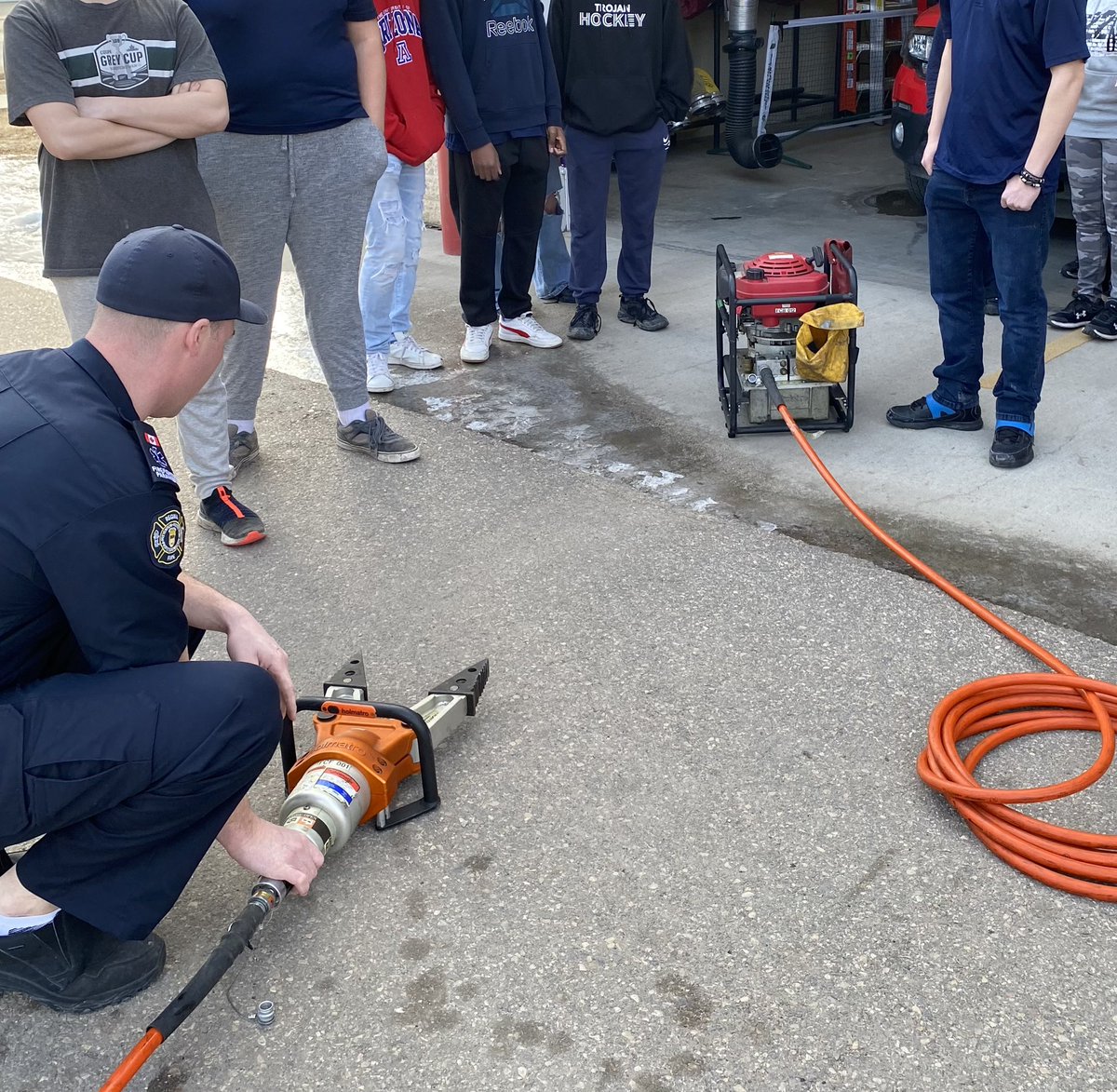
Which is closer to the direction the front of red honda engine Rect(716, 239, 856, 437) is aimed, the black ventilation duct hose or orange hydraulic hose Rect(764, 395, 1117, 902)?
the orange hydraulic hose

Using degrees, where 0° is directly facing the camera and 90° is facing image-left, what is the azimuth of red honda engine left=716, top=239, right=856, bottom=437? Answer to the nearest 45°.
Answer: approximately 0°

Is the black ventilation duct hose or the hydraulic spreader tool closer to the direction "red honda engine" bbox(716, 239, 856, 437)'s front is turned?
the hydraulic spreader tool

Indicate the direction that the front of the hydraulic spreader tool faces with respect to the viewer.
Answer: facing away from the viewer and to the right of the viewer

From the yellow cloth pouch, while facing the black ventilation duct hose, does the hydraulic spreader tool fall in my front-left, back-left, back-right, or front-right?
back-left

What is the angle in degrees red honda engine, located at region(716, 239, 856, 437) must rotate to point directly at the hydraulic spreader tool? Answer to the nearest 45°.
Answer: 0° — it already faces it

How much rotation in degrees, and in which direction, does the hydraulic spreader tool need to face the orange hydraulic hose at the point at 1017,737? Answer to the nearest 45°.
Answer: approximately 45° to its right

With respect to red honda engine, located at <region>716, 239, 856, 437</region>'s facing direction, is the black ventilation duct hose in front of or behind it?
behind

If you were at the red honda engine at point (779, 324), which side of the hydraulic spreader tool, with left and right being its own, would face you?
front

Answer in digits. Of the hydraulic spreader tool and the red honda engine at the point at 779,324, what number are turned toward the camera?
1
